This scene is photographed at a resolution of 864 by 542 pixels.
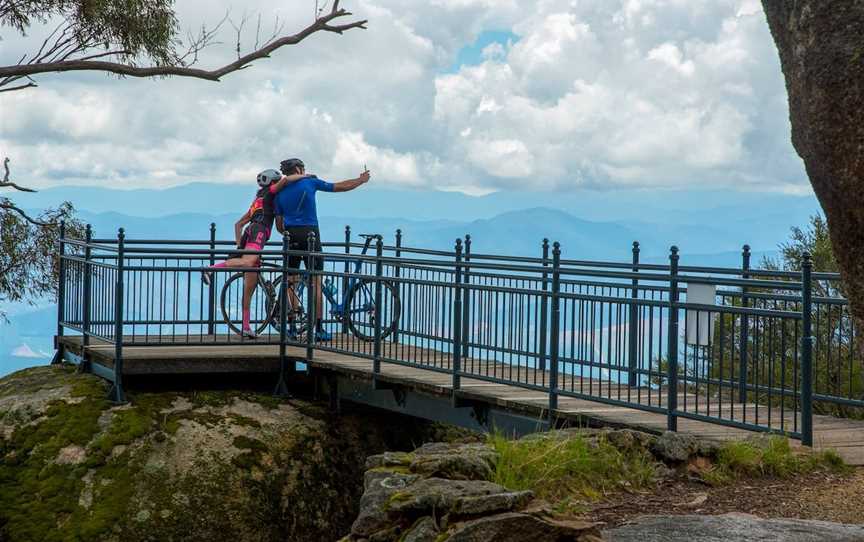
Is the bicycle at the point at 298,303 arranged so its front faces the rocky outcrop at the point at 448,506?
no

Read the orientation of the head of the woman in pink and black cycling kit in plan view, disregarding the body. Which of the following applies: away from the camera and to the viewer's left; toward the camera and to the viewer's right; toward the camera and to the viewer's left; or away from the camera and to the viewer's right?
away from the camera and to the viewer's right
